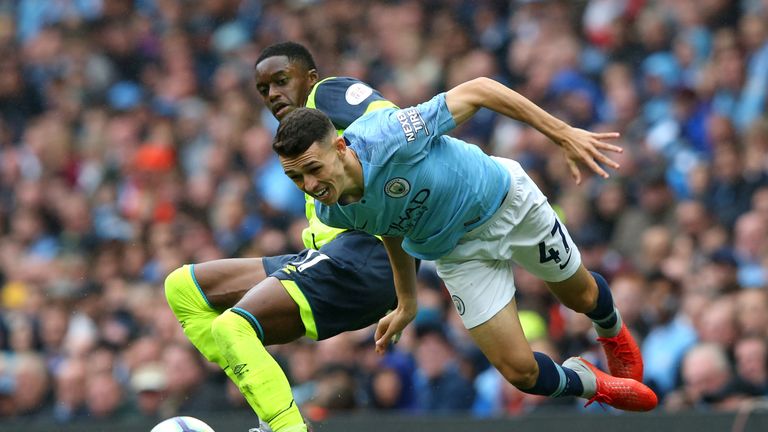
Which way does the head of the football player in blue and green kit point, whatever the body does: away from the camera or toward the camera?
toward the camera

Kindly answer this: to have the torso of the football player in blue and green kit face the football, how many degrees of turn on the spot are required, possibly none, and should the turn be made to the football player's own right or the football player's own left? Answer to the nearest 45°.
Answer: approximately 45° to the football player's own right

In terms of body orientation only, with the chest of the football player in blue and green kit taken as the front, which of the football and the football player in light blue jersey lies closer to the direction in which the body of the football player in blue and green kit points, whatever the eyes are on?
the football

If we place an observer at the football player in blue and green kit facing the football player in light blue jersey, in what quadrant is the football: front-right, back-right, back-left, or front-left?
back-right

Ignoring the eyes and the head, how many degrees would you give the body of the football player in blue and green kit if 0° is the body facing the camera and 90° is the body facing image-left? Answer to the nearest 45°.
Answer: approximately 45°

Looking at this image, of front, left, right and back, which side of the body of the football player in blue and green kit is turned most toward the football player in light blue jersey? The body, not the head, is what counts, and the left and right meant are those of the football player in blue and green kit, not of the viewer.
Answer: left
